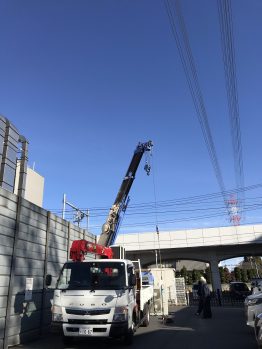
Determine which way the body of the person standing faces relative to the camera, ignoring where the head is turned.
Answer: to the viewer's left

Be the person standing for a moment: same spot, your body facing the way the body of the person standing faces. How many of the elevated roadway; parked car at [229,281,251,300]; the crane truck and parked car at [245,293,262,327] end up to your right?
2

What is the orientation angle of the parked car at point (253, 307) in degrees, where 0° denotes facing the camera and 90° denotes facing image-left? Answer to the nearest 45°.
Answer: approximately 45°

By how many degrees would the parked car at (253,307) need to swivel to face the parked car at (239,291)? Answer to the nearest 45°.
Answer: approximately 135° to its right

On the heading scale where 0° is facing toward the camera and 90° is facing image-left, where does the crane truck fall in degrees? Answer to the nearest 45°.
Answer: approximately 0°

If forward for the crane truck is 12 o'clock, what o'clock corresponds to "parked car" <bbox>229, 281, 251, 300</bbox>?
The parked car is roughly at 7 o'clock from the crane truck.

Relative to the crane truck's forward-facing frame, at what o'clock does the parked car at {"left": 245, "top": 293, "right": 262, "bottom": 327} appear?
The parked car is roughly at 9 o'clock from the crane truck.

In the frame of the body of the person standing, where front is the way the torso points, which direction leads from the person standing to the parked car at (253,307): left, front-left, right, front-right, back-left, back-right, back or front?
left
